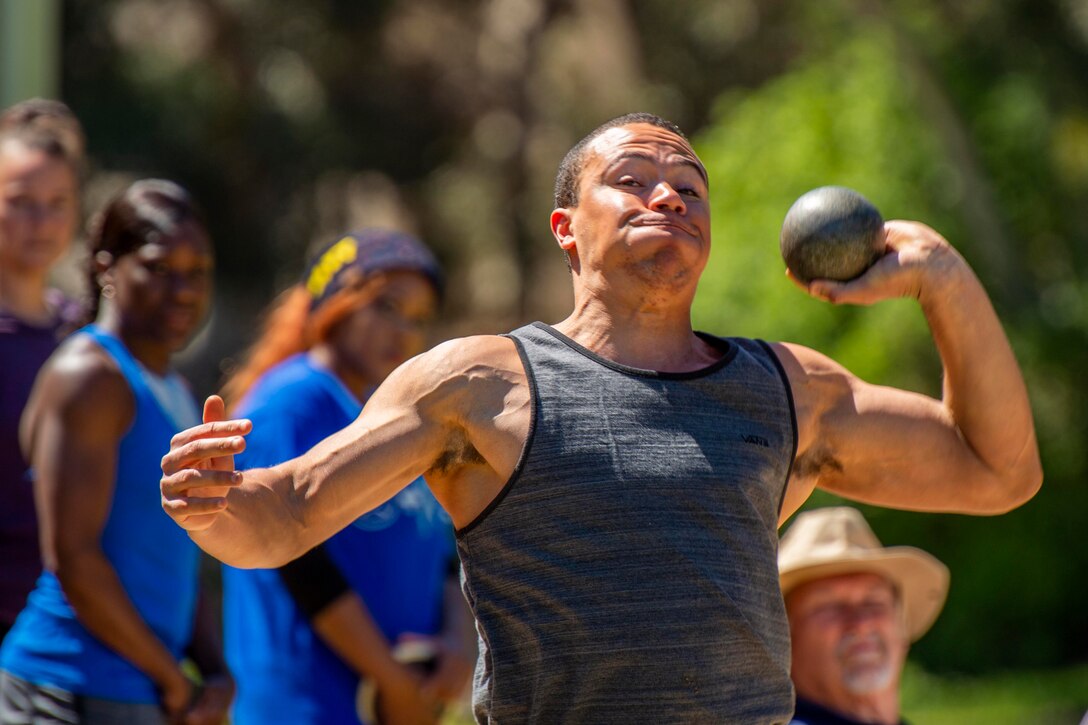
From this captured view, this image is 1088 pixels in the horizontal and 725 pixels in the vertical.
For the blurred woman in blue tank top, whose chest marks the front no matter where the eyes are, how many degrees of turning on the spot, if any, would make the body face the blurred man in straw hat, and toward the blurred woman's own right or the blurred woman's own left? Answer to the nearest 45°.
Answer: approximately 45° to the blurred woman's own left

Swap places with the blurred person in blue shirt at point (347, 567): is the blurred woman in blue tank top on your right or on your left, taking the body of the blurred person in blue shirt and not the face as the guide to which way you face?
on your right

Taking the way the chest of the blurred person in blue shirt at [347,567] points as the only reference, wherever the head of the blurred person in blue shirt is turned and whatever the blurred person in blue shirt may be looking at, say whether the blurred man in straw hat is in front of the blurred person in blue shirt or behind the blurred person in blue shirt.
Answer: in front

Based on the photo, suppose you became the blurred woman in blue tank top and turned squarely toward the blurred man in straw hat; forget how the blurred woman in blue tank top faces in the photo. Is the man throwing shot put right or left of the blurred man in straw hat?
right

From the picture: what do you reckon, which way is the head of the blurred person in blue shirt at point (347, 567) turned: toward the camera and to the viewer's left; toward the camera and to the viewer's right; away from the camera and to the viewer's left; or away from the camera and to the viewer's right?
toward the camera and to the viewer's right

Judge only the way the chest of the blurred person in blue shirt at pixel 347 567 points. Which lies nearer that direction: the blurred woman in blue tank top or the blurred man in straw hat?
the blurred man in straw hat

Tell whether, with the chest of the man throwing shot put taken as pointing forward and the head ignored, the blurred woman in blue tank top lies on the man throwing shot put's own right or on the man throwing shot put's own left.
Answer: on the man throwing shot put's own right

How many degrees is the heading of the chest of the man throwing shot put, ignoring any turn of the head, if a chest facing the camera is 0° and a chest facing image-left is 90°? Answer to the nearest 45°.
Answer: approximately 0°

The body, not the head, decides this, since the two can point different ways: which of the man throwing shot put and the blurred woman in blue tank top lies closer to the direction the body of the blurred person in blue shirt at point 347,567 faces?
the man throwing shot put

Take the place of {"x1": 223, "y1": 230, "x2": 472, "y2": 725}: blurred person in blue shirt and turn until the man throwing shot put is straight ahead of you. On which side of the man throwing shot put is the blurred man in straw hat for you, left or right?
left

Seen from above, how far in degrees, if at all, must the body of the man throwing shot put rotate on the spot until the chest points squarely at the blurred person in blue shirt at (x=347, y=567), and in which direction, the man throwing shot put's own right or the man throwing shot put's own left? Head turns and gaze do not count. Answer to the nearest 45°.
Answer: approximately 135° to the man throwing shot put's own right

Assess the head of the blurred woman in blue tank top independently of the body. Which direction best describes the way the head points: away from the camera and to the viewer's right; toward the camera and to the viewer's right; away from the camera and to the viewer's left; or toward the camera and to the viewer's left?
toward the camera and to the viewer's right

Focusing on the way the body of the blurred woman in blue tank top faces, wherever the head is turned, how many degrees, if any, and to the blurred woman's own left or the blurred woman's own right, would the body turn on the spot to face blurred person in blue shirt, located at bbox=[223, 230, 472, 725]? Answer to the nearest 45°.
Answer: approximately 90° to the blurred woman's own left

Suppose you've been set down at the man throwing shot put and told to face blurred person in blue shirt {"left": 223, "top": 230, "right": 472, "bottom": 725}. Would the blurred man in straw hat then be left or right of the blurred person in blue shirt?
right

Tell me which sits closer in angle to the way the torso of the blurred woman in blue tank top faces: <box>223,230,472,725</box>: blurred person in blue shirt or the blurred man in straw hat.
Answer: the blurred man in straw hat
